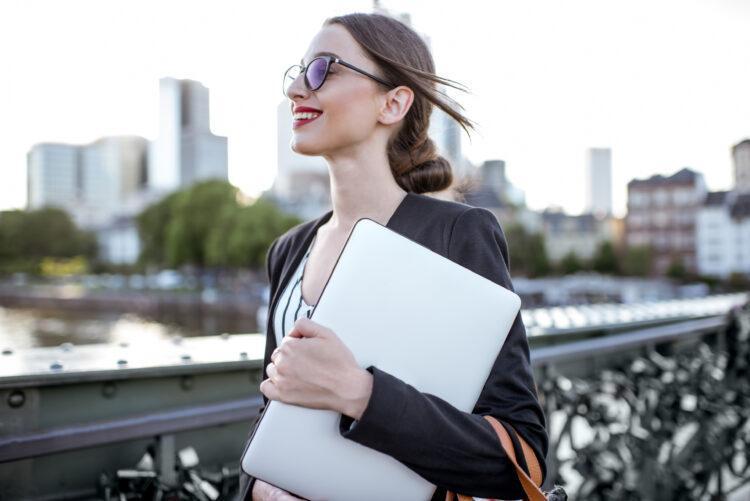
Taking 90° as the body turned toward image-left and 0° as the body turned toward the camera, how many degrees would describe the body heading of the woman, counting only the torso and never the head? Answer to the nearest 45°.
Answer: approximately 45°

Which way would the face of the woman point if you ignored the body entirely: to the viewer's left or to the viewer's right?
to the viewer's left
